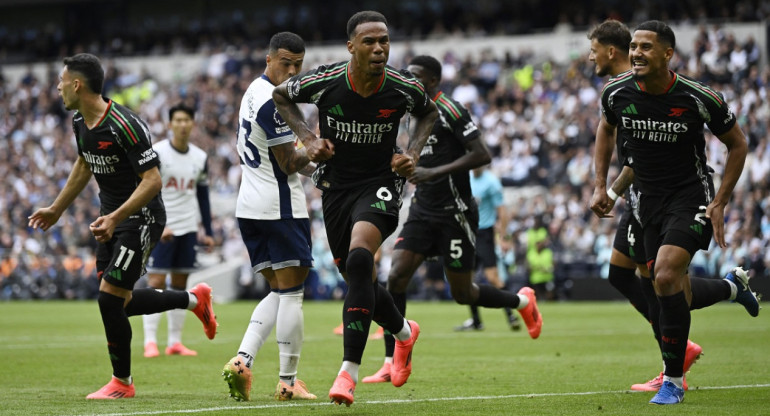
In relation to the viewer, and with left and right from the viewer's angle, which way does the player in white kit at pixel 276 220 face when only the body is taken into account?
facing away from the viewer and to the right of the viewer

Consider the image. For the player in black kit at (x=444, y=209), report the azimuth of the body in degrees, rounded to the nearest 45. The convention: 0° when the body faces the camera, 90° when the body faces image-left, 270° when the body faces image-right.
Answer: approximately 45°

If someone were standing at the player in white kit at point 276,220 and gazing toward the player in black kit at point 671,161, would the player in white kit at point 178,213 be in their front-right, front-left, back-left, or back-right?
back-left

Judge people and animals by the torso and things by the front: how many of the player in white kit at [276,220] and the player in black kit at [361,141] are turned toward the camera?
1

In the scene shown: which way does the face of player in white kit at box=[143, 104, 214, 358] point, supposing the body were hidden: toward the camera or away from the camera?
toward the camera

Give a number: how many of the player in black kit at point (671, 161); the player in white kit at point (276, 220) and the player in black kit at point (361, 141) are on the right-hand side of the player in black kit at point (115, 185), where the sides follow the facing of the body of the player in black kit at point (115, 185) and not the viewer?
0

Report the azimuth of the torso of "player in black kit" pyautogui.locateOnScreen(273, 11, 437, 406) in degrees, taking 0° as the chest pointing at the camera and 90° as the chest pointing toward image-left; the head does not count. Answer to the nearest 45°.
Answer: approximately 0°

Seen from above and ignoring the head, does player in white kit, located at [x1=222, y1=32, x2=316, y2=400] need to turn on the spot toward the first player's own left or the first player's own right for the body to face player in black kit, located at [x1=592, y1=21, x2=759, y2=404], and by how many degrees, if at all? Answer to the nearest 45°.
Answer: approximately 45° to the first player's own right

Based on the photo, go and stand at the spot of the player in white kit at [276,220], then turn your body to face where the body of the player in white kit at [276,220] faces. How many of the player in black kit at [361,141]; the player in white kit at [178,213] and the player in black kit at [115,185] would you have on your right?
1

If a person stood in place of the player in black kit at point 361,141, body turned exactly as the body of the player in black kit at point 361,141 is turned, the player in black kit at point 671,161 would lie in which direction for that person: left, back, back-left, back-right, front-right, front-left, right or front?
left

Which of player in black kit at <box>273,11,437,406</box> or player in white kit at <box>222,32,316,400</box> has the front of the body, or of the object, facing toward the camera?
the player in black kit
